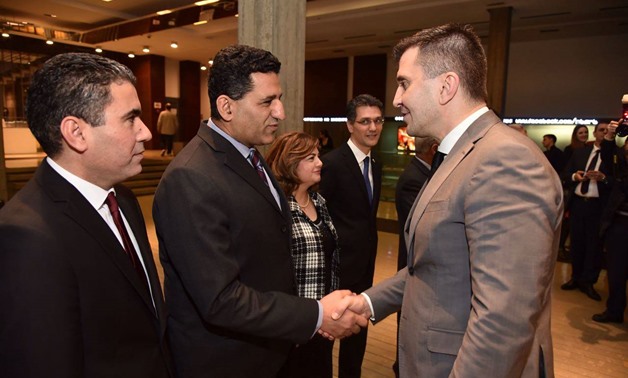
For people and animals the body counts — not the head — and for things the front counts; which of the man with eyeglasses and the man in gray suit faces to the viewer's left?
the man in gray suit

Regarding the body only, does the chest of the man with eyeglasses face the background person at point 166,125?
no

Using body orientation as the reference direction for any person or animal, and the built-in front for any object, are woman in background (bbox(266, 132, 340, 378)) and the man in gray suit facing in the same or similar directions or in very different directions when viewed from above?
very different directions

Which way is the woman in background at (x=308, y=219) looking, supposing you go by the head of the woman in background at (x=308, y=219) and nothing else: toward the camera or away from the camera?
toward the camera

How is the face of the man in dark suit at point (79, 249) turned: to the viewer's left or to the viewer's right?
to the viewer's right

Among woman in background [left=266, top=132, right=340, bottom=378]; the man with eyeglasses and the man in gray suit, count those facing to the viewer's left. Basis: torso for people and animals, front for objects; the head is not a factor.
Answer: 1

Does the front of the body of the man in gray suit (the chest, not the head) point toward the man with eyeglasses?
no

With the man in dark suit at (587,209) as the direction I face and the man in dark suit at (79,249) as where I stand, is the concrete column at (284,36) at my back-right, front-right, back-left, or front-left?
front-left

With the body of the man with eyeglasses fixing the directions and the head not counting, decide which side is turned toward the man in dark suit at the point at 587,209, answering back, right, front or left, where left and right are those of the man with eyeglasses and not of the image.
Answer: left

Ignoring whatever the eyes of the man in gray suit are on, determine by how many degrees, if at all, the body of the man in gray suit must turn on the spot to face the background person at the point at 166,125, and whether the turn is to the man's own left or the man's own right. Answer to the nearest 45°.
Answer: approximately 45° to the man's own right

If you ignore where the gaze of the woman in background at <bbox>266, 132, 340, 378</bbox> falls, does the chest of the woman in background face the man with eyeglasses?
no

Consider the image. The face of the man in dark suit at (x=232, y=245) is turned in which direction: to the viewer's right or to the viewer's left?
to the viewer's right

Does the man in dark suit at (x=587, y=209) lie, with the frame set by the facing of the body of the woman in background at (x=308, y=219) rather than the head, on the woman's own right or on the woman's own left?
on the woman's own left

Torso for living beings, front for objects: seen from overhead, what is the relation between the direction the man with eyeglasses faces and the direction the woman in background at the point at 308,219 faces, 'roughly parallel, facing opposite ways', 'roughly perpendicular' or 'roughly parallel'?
roughly parallel

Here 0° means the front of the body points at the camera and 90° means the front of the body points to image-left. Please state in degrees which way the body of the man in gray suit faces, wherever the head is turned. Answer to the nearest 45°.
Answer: approximately 90°

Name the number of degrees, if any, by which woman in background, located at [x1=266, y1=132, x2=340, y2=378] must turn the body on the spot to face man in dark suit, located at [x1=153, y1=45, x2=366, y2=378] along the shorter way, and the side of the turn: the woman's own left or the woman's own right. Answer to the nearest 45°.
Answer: approximately 45° to the woman's own right
